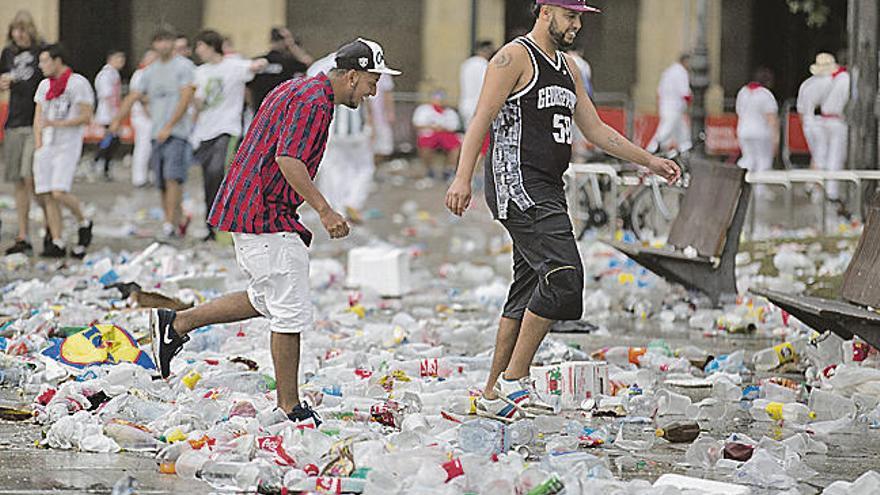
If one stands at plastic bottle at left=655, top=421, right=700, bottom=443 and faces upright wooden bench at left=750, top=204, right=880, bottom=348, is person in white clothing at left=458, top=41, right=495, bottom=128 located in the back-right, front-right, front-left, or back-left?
front-left

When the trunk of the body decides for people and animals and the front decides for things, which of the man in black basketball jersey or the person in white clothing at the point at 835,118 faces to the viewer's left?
the person in white clothing

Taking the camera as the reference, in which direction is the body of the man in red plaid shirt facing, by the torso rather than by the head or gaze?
to the viewer's right

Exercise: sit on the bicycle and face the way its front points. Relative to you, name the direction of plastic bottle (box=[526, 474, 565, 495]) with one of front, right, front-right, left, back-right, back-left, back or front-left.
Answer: right

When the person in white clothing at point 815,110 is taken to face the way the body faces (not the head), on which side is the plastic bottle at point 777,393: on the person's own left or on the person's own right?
on the person's own right

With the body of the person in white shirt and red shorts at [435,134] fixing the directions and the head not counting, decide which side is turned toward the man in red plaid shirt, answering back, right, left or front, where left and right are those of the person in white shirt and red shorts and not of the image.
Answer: front

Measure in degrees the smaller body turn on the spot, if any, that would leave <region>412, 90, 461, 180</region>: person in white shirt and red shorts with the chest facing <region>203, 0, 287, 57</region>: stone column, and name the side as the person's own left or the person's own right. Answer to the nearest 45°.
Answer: approximately 135° to the person's own right

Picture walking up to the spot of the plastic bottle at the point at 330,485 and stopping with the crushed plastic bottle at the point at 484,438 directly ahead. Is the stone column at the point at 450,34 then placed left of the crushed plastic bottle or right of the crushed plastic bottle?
left

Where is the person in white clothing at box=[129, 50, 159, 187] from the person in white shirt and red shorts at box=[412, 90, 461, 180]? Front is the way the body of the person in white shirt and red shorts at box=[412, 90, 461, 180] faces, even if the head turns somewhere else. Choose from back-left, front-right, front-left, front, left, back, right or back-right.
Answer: front-right

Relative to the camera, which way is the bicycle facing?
to the viewer's right

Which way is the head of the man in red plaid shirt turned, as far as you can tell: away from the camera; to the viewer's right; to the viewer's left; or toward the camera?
to the viewer's right

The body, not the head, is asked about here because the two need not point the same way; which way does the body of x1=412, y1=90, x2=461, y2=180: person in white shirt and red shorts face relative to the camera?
toward the camera
